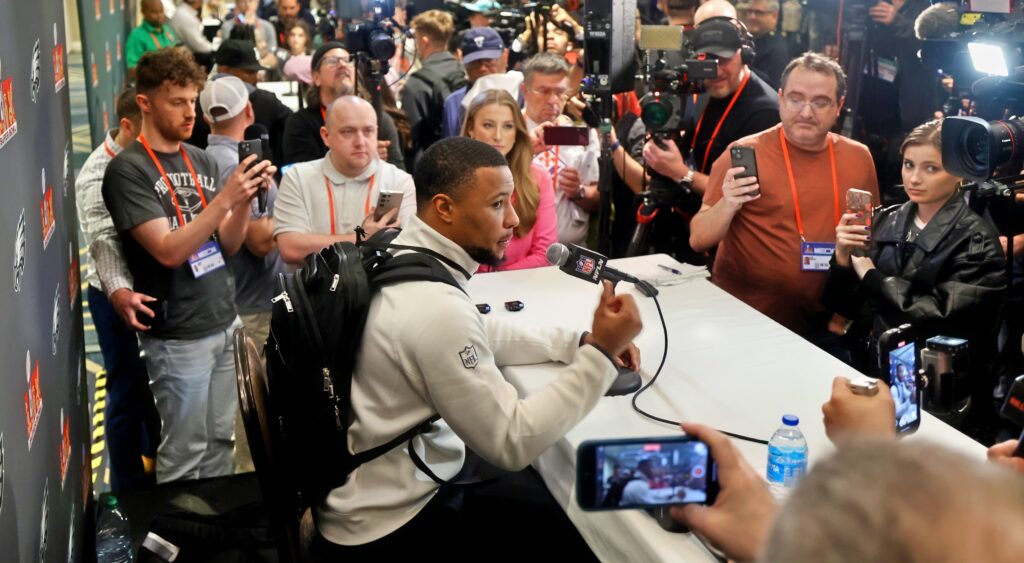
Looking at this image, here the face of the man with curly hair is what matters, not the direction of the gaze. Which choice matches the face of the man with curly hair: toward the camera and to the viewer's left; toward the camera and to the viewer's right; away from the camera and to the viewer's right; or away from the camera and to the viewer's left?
toward the camera and to the viewer's right

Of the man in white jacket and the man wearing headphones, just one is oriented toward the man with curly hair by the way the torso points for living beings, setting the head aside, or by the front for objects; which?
the man wearing headphones

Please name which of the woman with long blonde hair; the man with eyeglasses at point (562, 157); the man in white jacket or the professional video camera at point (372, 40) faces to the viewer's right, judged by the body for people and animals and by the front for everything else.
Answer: the man in white jacket

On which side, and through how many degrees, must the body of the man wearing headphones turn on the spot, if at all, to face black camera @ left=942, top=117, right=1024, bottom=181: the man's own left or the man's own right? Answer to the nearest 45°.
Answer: approximately 90° to the man's own left

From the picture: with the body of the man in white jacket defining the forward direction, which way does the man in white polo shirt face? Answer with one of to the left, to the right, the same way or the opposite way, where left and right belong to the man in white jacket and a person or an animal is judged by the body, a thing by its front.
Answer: to the right

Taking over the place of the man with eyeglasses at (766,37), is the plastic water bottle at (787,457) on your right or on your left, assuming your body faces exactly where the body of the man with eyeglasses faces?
on your left

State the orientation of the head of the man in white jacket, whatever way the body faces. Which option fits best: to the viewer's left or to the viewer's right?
to the viewer's right

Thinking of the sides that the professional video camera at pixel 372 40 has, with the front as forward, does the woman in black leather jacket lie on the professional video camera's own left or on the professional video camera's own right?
on the professional video camera's own left

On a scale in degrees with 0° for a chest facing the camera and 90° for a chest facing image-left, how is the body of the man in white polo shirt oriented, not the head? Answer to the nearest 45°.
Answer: approximately 0°

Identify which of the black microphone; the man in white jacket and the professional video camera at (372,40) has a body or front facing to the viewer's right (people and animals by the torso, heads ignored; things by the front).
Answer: the man in white jacket

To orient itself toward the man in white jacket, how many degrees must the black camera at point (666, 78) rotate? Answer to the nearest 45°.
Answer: approximately 45° to its left

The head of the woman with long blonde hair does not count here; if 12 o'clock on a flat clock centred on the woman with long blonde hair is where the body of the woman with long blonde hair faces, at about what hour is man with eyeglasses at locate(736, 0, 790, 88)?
The man with eyeglasses is roughly at 7 o'clock from the woman with long blonde hair.
